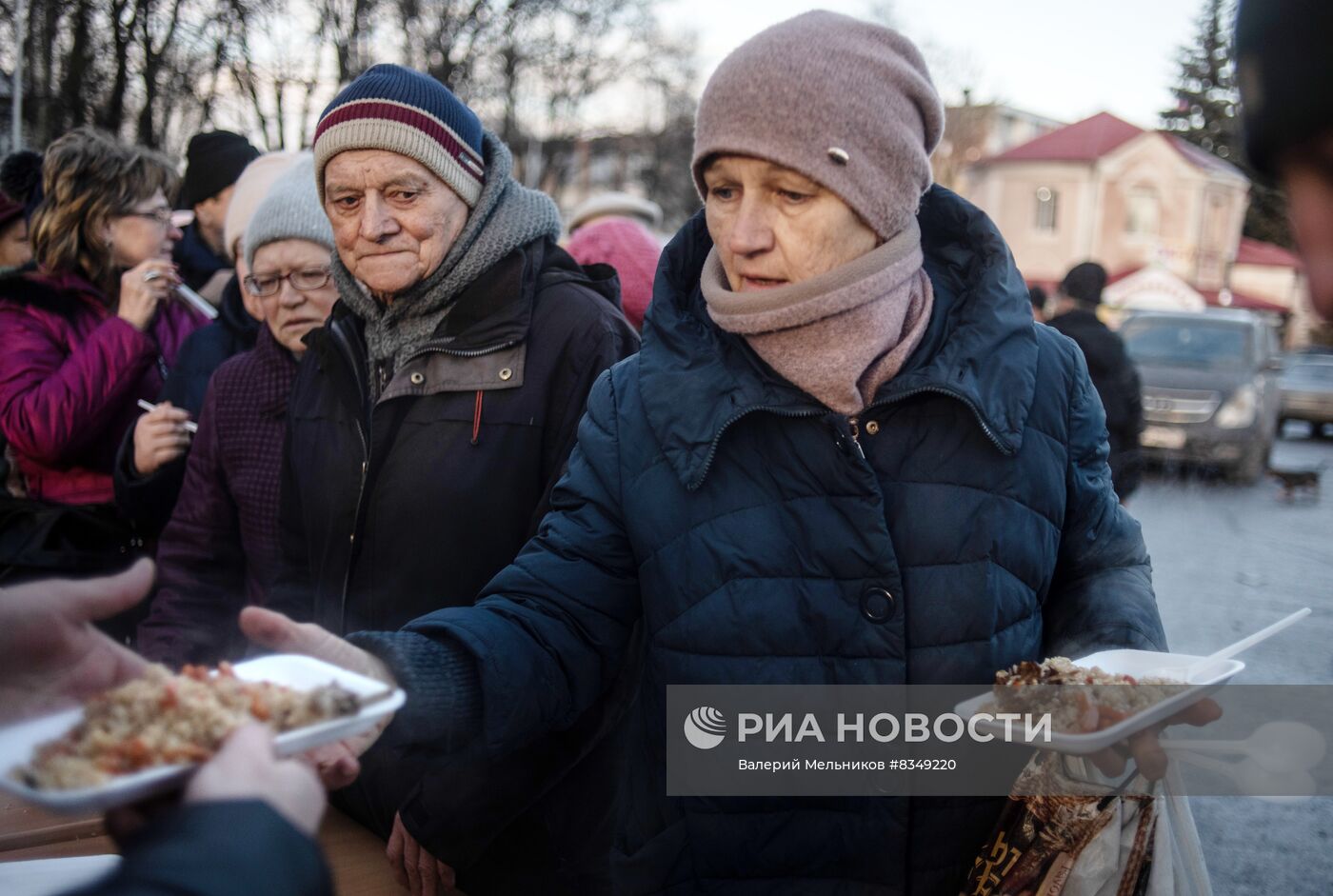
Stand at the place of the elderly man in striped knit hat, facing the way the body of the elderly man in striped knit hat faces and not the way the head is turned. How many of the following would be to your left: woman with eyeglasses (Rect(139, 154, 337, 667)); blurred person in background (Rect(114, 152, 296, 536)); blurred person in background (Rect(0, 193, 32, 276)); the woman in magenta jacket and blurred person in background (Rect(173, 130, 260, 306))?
0

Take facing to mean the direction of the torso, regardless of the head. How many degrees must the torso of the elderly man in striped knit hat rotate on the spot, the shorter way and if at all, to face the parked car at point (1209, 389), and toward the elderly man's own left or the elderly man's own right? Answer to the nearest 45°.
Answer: approximately 180°

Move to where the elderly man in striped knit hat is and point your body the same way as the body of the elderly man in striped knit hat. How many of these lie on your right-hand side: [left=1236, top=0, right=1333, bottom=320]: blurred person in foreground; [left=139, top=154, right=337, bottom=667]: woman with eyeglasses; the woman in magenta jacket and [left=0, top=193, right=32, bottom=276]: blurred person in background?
3

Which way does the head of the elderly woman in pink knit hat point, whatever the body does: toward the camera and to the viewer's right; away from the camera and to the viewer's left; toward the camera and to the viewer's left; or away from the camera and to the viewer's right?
toward the camera and to the viewer's left

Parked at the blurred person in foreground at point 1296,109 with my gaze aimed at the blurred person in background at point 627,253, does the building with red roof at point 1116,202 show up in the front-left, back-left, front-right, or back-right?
front-right

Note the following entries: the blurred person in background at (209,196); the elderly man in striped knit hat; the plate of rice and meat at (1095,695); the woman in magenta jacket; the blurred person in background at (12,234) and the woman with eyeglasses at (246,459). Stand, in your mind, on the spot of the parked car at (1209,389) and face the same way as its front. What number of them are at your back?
0

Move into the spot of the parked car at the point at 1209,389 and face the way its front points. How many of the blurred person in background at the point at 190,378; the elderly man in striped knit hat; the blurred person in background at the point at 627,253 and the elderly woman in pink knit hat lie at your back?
0

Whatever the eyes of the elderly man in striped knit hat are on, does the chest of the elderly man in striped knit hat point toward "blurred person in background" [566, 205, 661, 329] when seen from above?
no

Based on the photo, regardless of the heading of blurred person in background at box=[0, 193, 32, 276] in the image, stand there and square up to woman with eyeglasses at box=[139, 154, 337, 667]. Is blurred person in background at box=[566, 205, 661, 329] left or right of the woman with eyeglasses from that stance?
left

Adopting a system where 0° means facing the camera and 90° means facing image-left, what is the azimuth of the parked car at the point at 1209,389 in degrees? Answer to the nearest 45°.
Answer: approximately 45°

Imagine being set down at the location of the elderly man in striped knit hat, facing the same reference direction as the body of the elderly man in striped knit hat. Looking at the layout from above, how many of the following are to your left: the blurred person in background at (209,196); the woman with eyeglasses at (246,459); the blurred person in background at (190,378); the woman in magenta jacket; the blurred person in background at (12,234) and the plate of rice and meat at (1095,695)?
1

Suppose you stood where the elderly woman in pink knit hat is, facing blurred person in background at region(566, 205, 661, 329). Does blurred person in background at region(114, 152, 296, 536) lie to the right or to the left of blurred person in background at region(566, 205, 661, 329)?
left

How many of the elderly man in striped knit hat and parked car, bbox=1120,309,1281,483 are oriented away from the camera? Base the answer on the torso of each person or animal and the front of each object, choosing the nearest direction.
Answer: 0

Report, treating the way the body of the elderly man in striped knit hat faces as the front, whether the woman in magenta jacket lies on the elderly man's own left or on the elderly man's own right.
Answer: on the elderly man's own right

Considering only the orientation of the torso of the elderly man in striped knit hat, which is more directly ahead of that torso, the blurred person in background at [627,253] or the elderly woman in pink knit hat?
the elderly woman in pink knit hat

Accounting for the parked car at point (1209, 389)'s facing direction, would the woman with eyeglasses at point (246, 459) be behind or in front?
in front

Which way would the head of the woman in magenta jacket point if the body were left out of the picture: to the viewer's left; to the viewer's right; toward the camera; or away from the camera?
to the viewer's right

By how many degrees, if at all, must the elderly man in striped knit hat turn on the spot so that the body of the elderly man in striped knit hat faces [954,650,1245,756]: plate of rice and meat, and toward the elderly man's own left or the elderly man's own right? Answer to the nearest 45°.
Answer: approximately 90° to the elderly man's own left

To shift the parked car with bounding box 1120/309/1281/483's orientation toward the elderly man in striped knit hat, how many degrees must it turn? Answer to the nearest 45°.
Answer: approximately 45° to its left

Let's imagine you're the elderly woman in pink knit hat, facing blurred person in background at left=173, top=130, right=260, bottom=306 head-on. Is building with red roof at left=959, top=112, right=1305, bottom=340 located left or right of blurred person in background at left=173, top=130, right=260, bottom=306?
right
